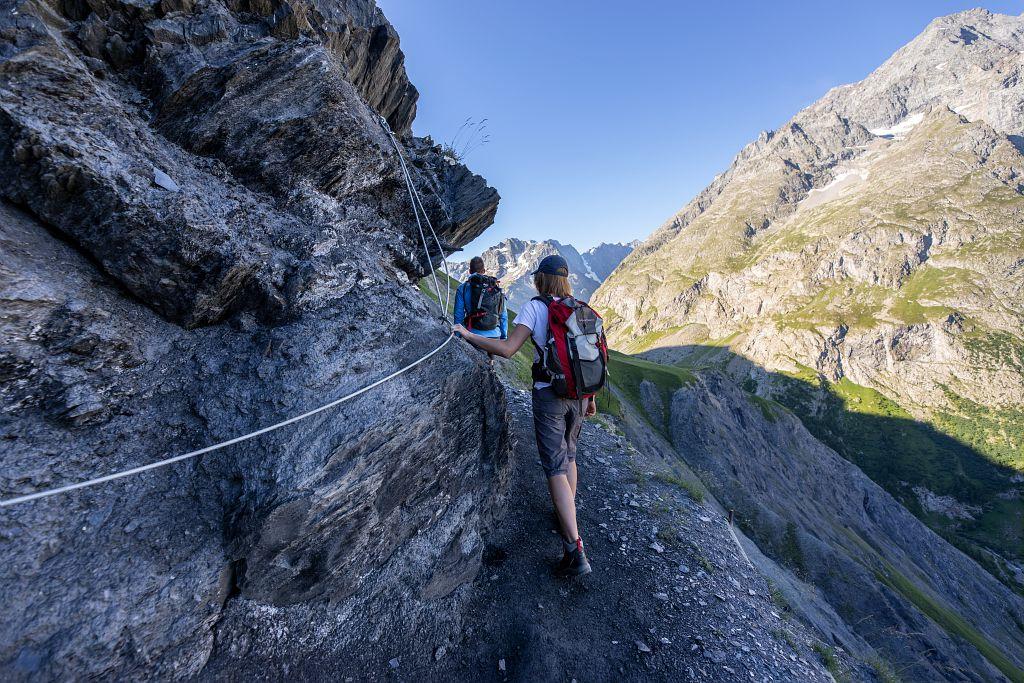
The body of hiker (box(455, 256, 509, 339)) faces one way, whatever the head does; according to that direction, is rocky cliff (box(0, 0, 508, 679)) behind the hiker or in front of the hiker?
behind

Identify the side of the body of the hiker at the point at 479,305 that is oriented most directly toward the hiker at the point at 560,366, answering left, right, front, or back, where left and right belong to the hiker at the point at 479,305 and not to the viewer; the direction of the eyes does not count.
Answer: back

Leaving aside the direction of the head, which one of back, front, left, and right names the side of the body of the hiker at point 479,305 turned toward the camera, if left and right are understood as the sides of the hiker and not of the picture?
back
